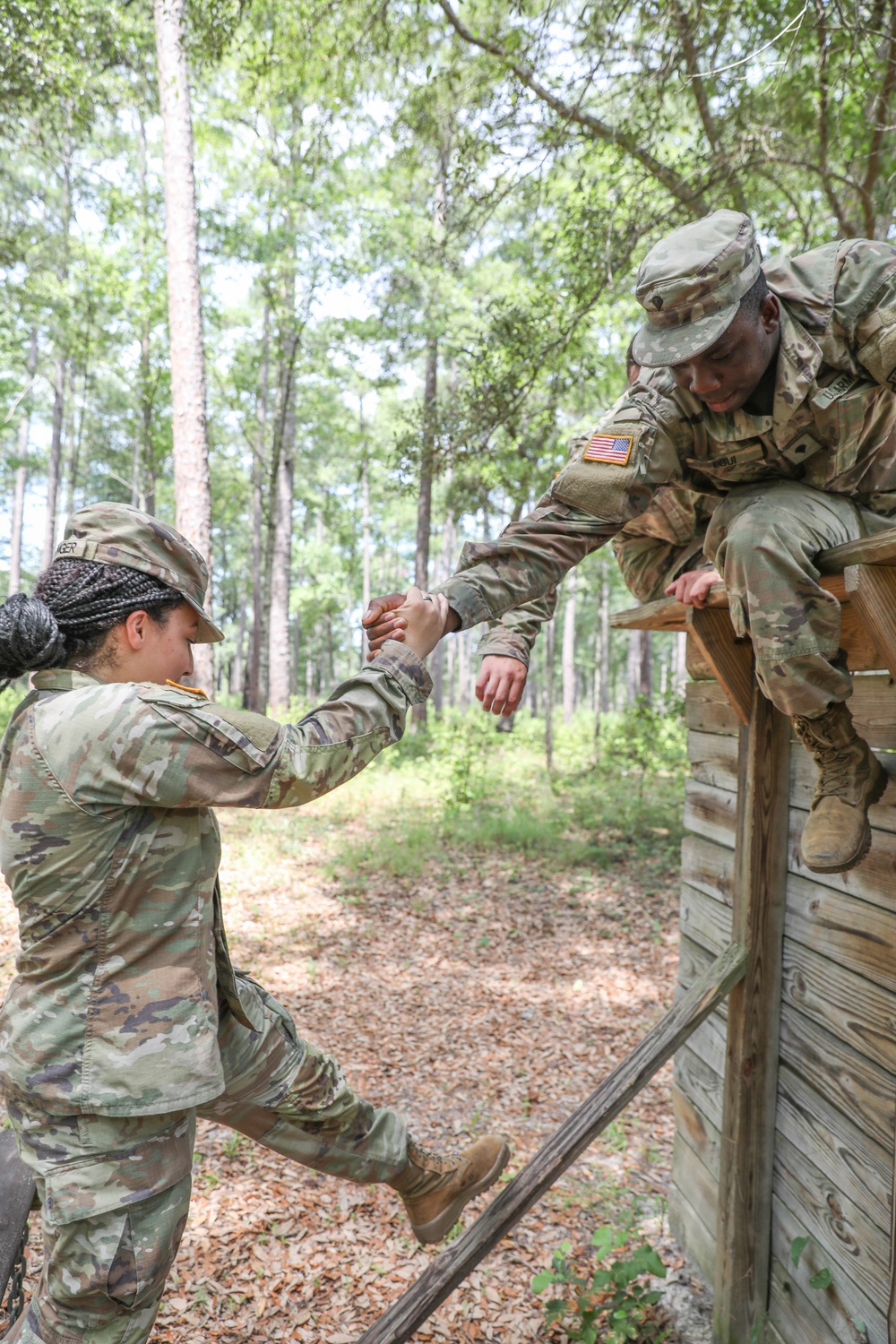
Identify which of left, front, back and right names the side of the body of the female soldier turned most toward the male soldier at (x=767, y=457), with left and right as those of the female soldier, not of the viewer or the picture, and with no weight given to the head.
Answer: front

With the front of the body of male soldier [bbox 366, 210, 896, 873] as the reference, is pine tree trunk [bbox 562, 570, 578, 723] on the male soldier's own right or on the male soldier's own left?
on the male soldier's own right

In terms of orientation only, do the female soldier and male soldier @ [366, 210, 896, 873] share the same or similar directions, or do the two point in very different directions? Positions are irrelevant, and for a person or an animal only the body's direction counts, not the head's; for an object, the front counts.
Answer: very different directions

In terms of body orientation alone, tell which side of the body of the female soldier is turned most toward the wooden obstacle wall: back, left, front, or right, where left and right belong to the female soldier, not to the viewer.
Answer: front

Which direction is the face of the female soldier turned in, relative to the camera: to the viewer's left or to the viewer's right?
to the viewer's right

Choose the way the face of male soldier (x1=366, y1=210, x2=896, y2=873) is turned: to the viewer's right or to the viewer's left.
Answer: to the viewer's left

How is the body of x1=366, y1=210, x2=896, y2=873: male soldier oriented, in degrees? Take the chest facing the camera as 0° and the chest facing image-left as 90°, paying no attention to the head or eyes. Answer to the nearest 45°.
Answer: approximately 45°

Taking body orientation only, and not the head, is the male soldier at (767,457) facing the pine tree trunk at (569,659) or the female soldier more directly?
the female soldier

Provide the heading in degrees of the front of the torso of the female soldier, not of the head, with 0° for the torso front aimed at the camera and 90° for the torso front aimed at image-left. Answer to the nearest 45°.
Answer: approximately 270°

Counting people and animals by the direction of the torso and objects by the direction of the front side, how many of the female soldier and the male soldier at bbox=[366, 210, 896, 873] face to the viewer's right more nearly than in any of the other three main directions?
1

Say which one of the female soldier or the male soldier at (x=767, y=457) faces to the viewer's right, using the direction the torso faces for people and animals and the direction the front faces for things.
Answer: the female soldier
